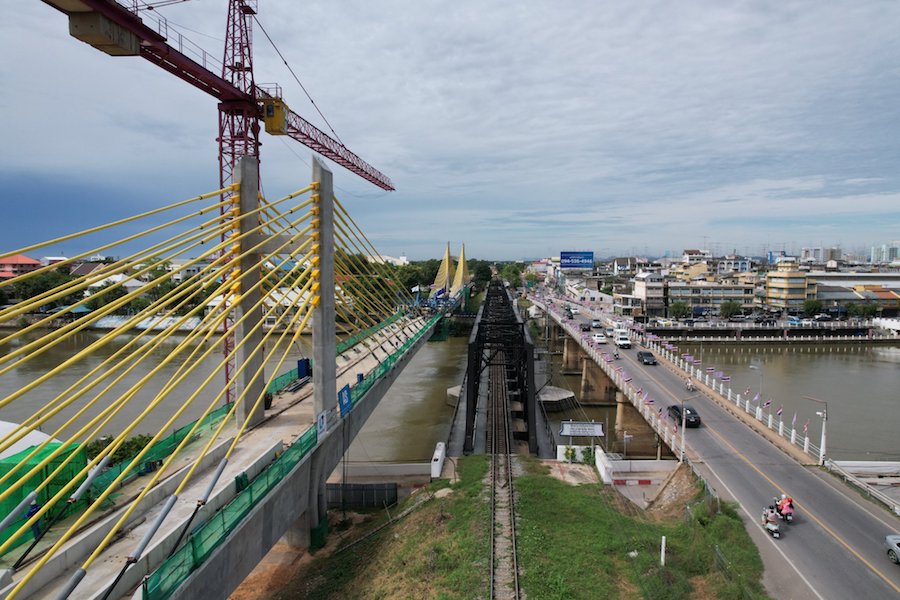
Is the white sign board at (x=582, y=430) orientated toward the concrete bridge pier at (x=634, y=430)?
no

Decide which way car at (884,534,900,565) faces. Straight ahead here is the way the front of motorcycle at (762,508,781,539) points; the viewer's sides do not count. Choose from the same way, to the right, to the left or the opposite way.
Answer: the opposite way

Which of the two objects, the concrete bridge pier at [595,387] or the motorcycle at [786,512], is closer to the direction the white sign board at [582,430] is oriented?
the motorcycle

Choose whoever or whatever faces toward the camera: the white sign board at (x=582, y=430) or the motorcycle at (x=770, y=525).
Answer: the white sign board

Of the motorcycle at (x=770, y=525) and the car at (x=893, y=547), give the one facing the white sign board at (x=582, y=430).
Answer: the motorcycle

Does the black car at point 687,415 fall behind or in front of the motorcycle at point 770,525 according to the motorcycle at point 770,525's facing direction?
in front

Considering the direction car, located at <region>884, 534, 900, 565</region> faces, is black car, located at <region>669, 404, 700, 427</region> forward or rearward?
rearward

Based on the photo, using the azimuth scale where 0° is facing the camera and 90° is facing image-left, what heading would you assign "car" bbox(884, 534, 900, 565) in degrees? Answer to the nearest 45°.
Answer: approximately 315°

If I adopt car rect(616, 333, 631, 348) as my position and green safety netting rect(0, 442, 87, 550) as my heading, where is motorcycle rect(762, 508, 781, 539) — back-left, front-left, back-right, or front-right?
front-left

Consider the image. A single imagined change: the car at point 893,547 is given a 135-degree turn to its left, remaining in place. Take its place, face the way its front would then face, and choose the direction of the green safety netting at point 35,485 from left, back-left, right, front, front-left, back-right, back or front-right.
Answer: back-left

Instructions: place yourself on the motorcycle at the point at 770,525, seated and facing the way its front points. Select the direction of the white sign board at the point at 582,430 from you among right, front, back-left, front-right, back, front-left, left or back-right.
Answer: front

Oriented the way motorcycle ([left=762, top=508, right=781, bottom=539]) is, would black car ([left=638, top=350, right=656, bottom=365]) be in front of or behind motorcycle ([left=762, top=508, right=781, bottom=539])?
in front

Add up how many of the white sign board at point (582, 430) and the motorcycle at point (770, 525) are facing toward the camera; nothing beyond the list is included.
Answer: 1

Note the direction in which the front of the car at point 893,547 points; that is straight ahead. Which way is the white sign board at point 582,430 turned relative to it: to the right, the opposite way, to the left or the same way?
the same way

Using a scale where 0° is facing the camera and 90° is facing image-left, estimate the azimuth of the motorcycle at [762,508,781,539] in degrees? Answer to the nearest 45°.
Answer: approximately 135°

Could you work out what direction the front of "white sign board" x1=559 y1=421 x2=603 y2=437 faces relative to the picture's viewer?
facing the viewer

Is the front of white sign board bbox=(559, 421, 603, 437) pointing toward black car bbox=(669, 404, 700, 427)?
no

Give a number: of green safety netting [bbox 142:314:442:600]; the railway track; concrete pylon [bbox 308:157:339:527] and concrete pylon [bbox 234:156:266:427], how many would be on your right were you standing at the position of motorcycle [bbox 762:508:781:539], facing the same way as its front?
0

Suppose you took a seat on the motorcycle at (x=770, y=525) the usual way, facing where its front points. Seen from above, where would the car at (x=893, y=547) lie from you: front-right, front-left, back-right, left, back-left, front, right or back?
back-right

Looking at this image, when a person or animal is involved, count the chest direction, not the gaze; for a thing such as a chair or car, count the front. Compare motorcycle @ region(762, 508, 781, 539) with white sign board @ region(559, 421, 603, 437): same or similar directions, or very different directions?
very different directions

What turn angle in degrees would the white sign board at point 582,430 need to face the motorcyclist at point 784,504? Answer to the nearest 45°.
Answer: approximately 45° to its left
